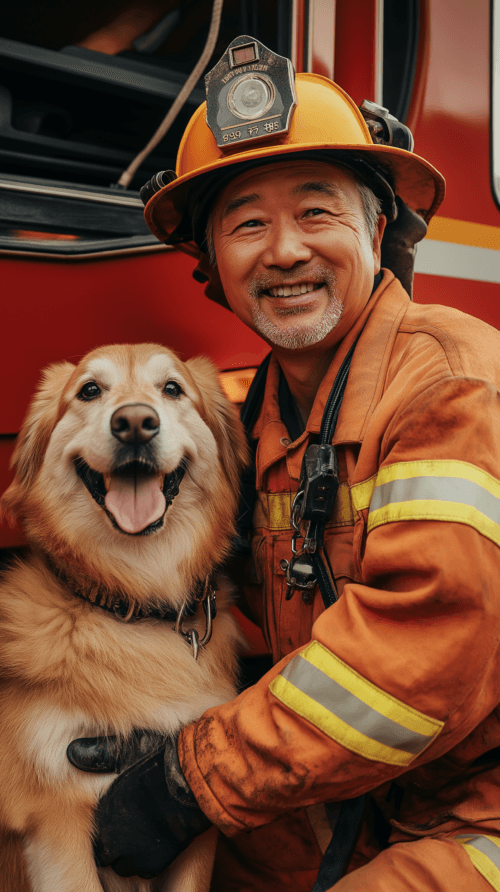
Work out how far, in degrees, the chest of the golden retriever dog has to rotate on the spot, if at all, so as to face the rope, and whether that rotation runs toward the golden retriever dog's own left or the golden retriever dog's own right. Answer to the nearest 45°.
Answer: approximately 180°

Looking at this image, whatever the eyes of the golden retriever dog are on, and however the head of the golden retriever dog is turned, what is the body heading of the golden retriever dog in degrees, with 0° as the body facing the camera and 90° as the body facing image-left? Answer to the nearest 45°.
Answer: approximately 0°

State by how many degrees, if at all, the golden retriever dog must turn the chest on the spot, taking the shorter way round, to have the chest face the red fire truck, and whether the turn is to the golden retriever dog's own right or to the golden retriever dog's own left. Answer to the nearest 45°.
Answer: approximately 180°

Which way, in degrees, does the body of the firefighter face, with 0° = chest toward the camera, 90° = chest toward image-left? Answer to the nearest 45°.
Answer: approximately 45°
